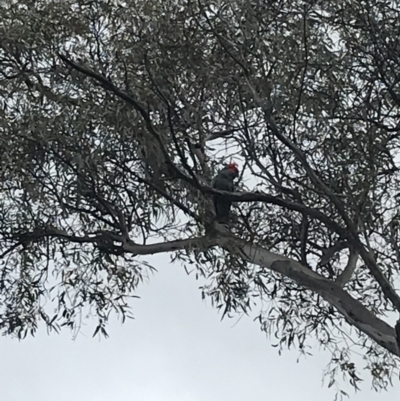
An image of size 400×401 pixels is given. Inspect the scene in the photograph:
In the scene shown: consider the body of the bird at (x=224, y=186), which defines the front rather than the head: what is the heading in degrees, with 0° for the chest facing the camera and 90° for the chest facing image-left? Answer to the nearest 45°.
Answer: approximately 270°
